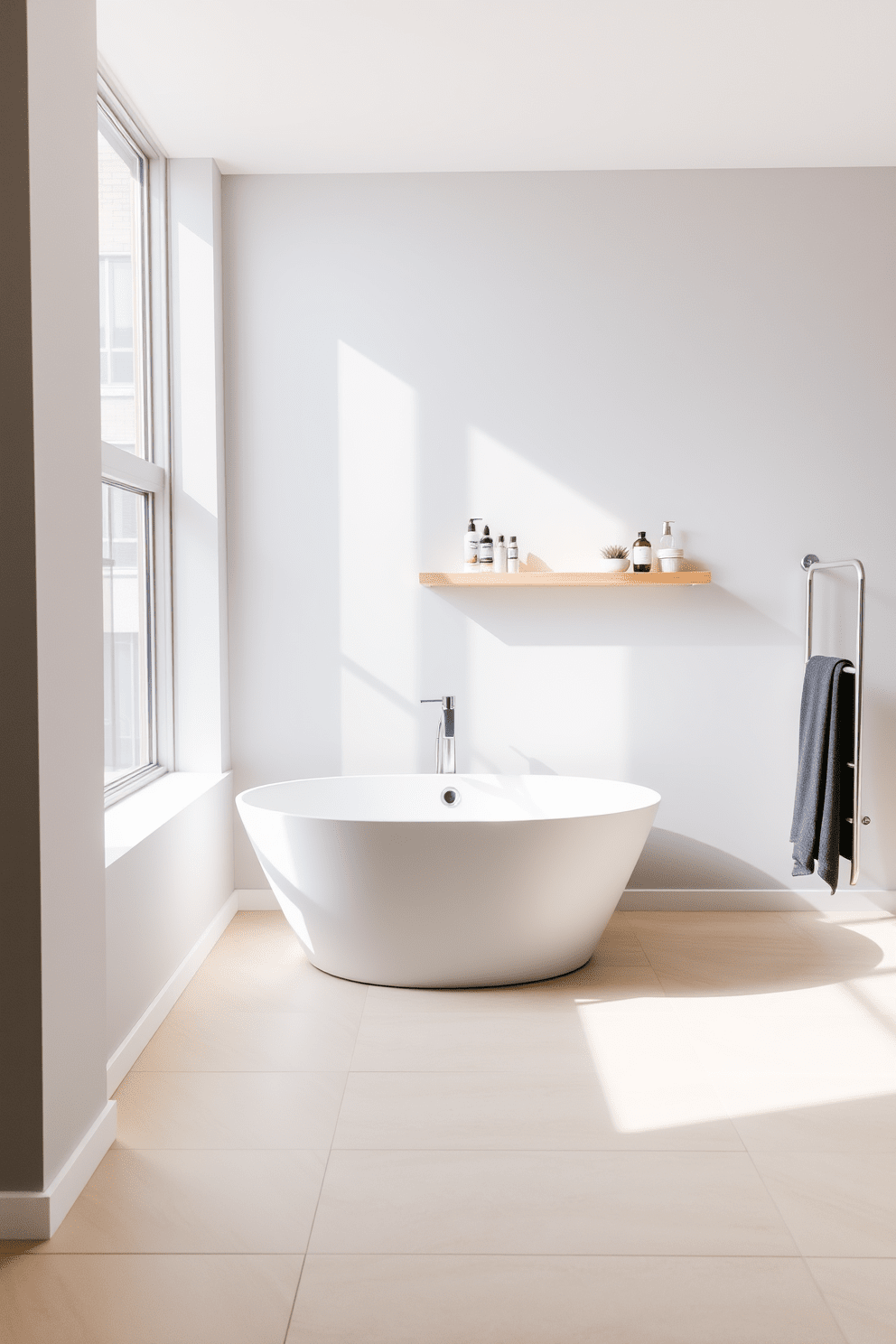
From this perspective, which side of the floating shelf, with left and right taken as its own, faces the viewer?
front

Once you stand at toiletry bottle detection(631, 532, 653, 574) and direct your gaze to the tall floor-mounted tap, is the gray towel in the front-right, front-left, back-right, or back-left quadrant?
back-left

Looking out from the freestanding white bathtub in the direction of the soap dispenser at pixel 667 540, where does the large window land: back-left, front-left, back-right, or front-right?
back-left
